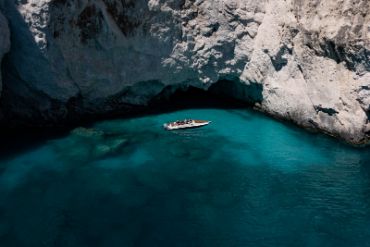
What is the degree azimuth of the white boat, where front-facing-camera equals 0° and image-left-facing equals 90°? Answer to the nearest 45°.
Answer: approximately 270°
